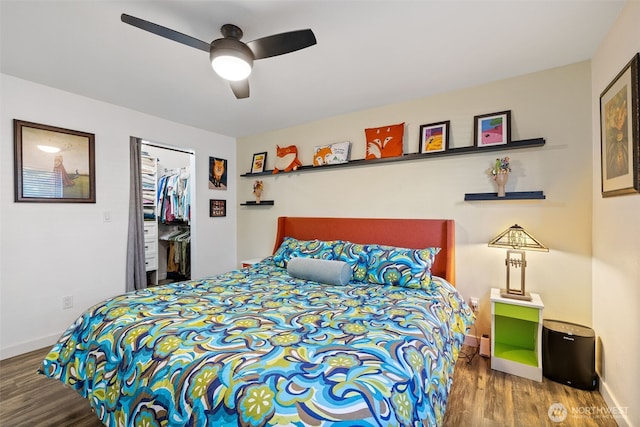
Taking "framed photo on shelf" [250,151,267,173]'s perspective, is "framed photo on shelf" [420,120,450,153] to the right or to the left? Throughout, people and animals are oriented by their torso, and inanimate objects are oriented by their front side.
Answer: on its left

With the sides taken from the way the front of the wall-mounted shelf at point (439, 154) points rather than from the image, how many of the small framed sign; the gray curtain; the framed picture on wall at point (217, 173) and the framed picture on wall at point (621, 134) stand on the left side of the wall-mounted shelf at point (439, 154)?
1

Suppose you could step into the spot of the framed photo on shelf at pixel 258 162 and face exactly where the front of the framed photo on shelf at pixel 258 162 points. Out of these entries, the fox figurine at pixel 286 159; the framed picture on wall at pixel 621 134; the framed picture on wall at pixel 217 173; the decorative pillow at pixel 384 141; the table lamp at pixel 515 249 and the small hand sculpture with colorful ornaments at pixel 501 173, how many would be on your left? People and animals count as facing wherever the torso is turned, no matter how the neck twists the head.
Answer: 5

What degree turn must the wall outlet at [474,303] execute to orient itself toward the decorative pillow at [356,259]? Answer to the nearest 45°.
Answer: approximately 45° to its right

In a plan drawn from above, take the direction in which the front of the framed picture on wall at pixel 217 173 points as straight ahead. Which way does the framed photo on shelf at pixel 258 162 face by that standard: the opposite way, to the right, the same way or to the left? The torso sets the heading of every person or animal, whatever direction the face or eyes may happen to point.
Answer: to the right

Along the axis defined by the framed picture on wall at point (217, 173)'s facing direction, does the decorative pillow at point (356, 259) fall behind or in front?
in front

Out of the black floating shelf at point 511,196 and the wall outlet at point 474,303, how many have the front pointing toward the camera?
2

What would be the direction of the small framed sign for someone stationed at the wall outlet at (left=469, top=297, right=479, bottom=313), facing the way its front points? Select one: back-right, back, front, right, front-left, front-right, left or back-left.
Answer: right

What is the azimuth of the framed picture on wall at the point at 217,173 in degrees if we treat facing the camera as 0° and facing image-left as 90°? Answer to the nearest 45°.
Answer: approximately 315°

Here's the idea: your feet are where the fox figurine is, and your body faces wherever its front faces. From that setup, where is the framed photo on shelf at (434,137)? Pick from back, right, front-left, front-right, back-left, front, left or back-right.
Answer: left

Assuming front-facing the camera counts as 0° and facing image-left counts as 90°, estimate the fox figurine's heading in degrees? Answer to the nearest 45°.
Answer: approximately 45°

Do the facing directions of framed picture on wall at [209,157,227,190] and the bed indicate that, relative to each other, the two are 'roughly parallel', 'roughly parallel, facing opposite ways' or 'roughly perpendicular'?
roughly perpendicular
